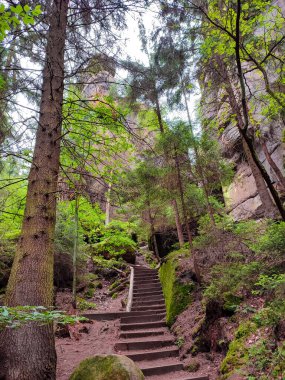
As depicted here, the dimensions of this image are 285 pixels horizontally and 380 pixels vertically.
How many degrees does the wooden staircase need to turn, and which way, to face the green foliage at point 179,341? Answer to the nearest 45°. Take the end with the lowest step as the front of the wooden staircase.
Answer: approximately 45° to its left

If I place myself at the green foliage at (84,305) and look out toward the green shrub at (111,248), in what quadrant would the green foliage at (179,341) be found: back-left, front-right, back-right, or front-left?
back-right

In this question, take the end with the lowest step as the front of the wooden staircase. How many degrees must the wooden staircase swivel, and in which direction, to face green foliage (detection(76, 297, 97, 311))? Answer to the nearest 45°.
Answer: approximately 135° to its right

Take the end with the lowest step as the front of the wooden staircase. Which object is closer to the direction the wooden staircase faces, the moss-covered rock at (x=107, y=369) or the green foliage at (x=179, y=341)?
the moss-covered rock

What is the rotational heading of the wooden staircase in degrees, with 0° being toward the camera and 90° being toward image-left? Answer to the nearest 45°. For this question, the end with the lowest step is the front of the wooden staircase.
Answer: approximately 0°
